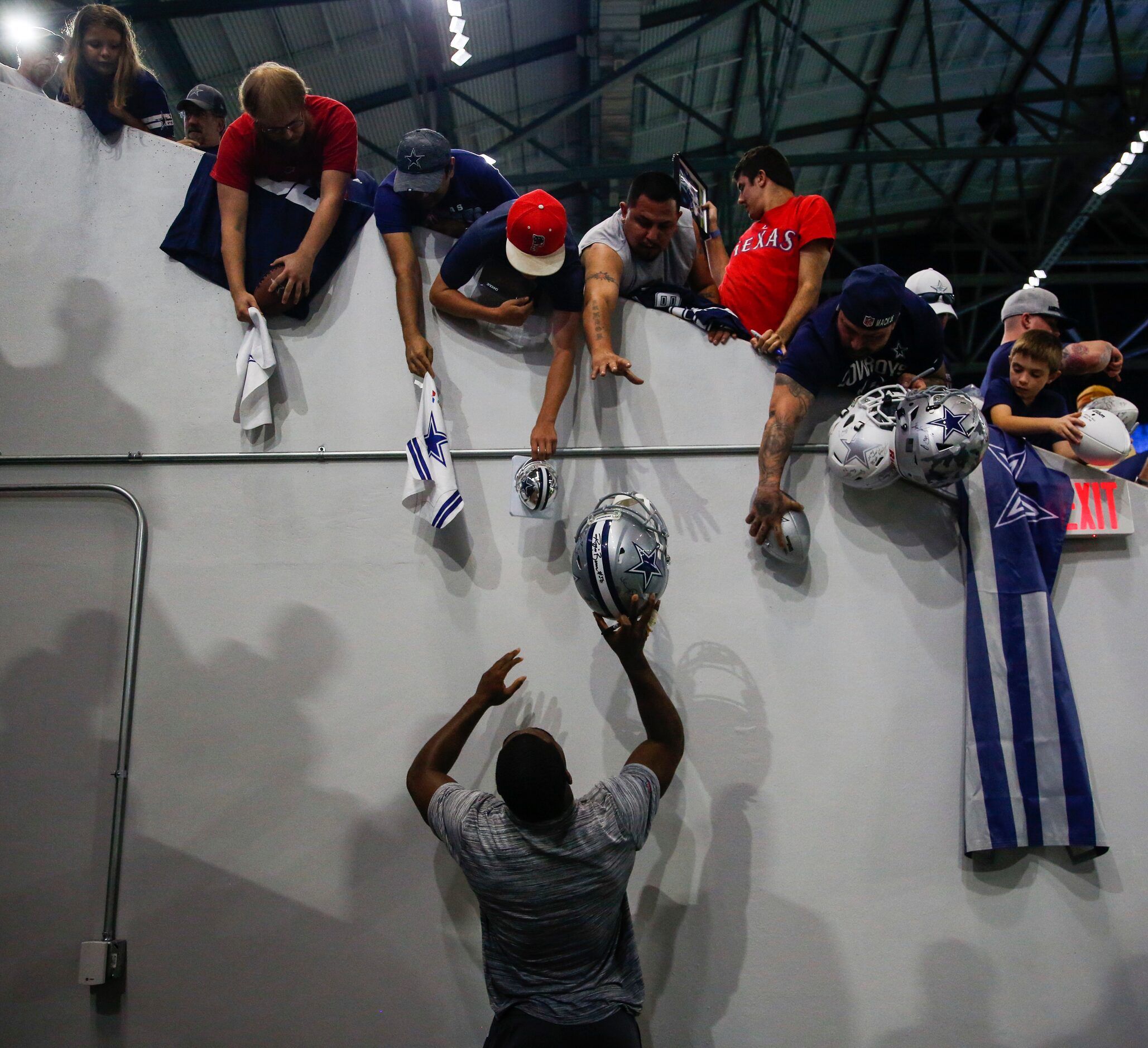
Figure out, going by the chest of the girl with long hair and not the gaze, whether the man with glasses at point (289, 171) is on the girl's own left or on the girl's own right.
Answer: on the girl's own left

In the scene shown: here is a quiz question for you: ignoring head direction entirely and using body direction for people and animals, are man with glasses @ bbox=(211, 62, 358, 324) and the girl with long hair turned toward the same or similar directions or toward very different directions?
same or similar directions

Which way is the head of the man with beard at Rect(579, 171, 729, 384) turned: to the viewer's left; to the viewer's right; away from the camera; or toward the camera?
toward the camera

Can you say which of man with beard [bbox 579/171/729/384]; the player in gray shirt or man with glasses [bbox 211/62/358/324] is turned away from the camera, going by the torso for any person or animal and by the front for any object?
the player in gray shirt

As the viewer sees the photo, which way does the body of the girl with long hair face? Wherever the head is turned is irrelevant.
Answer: toward the camera

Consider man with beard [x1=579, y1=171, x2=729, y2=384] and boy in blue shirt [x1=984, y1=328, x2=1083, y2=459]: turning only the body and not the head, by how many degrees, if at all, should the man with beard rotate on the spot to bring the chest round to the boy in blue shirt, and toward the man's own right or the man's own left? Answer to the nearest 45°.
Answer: approximately 90° to the man's own left

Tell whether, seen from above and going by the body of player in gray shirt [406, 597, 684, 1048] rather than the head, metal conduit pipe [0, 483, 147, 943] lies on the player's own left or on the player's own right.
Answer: on the player's own left

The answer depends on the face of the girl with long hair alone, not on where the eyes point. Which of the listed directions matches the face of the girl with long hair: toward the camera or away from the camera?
toward the camera

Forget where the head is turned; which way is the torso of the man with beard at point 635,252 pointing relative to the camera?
toward the camera

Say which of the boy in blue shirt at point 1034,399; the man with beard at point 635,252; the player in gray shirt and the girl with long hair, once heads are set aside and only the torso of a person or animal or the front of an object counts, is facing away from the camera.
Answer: the player in gray shirt

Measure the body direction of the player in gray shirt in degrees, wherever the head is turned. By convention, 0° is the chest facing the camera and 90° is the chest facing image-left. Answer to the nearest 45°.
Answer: approximately 180°

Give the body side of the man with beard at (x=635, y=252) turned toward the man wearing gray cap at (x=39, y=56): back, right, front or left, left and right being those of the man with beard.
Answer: right

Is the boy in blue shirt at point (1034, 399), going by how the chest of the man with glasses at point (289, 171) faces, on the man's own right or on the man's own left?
on the man's own left
